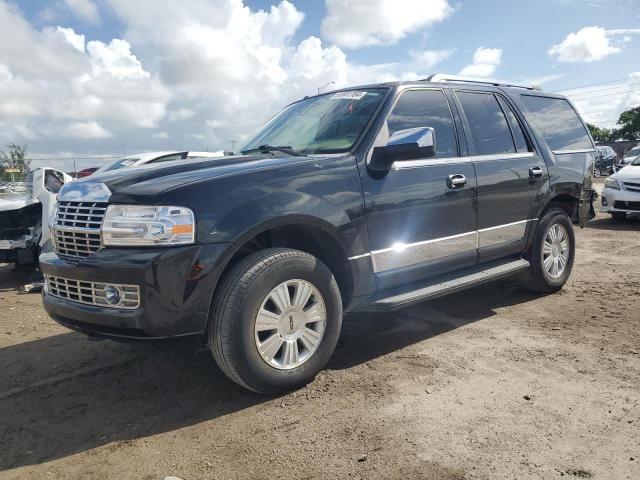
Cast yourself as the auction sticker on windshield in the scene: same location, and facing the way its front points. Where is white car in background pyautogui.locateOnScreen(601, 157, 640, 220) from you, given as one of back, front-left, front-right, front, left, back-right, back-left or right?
back

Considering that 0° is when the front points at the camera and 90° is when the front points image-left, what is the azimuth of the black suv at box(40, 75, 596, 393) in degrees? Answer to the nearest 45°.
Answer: approximately 45°

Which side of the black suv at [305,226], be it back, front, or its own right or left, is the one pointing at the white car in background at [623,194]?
back

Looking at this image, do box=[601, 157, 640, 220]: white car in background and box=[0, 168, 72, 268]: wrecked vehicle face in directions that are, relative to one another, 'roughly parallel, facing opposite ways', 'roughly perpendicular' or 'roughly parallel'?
roughly parallel

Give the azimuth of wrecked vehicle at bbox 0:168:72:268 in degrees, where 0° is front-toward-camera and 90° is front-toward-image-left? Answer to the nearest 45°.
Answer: approximately 0°

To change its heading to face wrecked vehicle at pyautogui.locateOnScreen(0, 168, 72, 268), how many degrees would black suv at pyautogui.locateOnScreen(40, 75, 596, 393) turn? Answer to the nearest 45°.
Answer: approximately 90° to its right

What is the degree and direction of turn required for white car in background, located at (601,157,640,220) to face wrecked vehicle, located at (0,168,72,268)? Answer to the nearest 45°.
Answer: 0° — it already faces it

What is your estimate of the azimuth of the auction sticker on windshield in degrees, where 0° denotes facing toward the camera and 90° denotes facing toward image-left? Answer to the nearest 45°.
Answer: approximately 45°

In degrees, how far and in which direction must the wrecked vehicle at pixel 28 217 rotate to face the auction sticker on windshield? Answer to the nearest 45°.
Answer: approximately 45° to its left
